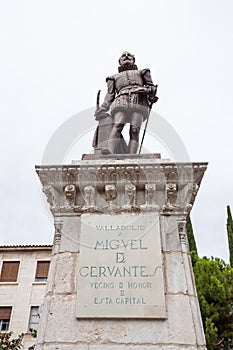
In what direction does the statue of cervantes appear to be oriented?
toward the camera

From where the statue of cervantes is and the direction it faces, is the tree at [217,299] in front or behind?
behind

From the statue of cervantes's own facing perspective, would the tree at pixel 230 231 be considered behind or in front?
behind
